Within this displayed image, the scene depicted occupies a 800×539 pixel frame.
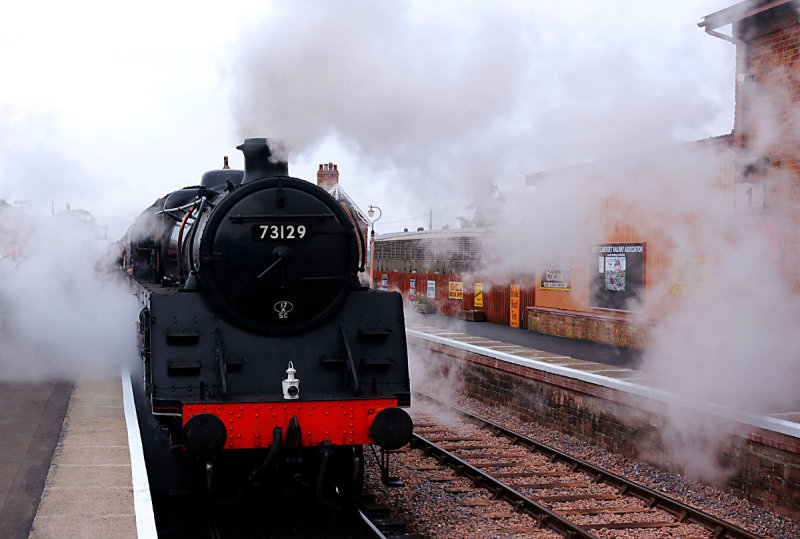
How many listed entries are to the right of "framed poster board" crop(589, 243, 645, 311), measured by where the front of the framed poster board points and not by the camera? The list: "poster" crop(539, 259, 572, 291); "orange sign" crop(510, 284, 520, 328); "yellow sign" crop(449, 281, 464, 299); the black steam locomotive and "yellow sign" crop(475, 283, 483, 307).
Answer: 4

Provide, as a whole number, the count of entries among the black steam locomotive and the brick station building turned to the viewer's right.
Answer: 0

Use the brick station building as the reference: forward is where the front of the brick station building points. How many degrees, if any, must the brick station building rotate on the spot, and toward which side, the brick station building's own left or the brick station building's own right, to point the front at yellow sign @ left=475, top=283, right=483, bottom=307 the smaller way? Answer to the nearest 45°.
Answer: approximately 90° to the brick station building's own right

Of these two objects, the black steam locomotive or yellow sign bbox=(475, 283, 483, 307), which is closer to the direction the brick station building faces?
the black steam locomotive

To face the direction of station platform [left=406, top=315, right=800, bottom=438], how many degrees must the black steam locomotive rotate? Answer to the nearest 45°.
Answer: approximately 135° to its left

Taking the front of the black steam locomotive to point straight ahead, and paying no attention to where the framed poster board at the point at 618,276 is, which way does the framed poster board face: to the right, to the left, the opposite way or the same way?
to the right

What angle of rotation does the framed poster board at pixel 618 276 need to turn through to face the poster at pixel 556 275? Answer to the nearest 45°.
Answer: approximately 90° to its right

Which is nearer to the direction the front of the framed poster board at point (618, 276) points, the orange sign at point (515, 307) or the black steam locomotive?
the black steam locomotive

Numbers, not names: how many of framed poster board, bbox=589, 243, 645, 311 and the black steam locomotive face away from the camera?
0

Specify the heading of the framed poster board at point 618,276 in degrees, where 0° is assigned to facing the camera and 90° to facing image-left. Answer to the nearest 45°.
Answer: approximately 45°

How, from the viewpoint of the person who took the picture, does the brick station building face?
facing the viewer and to the left of the viewer

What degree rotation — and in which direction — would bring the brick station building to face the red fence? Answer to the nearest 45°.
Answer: approximately 90° to its right

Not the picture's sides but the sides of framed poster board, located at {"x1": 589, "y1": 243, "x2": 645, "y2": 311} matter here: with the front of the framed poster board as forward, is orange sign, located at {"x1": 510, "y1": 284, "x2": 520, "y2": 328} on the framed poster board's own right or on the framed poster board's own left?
on the framed poster board's own right

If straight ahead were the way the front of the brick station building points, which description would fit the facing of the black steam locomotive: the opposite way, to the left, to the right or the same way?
to the left

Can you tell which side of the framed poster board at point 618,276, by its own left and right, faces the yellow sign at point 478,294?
right

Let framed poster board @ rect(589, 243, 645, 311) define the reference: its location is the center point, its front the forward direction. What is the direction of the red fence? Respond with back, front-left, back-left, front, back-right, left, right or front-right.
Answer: right
